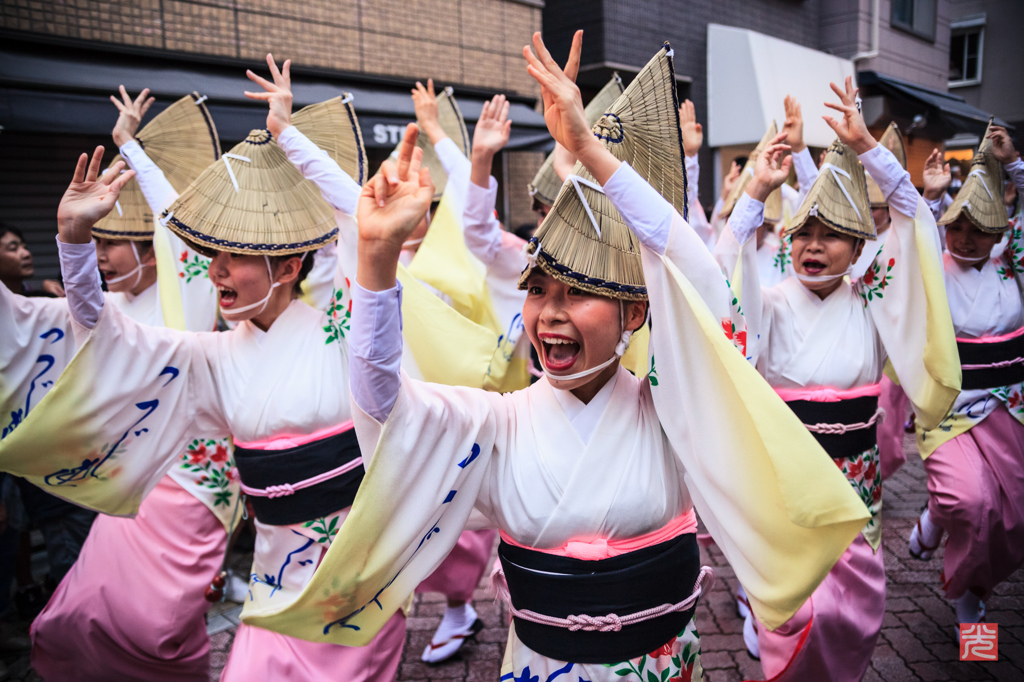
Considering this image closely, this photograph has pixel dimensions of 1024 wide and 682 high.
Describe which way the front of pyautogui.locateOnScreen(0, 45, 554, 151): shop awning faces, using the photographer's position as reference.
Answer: facing the viewer and to the right of the viewer
